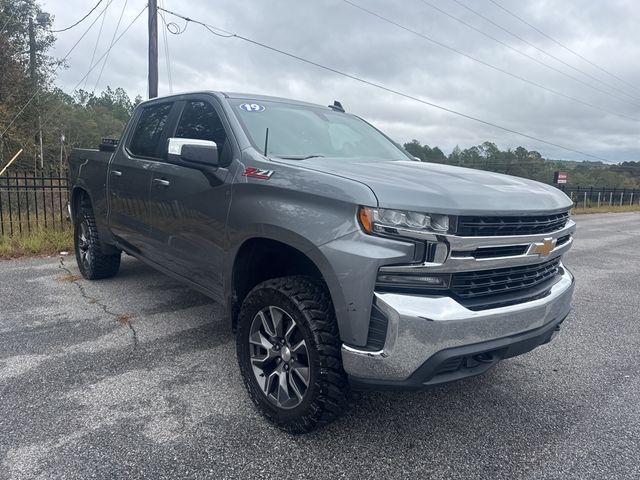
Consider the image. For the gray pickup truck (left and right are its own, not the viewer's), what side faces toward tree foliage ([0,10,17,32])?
back

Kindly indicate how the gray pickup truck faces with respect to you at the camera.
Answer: facing the viewer and to the right of the viewer

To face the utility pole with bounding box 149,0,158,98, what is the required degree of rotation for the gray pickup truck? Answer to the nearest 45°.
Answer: approximately 180°

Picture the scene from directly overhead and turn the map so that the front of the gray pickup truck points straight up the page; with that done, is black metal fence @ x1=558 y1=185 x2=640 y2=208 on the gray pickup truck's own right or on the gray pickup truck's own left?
on the gray pickup truck's own left

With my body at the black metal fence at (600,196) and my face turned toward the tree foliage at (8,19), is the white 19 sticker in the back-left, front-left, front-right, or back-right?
front-left

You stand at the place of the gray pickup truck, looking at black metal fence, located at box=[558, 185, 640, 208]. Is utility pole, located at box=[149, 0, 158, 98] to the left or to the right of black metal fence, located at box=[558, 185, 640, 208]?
left

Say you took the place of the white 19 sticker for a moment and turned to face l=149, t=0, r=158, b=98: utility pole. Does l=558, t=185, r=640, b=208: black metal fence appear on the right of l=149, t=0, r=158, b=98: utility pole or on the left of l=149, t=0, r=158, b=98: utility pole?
right
